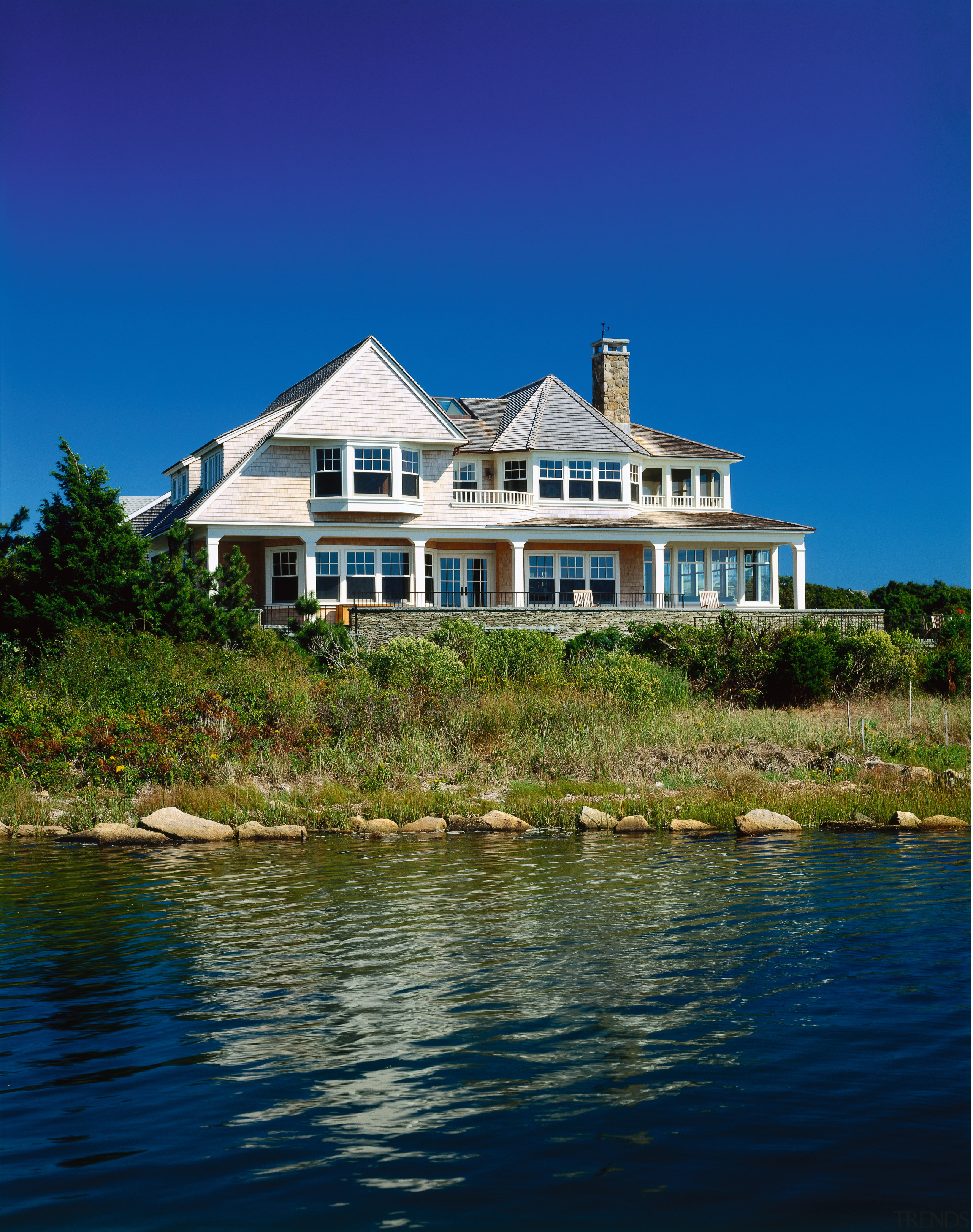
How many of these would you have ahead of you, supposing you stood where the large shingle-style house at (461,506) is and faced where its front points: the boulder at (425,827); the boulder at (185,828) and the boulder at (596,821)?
3

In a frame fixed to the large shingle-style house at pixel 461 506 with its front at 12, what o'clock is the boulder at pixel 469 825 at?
The boulder is roughly at 12 o'clock from the large shingle-style house.

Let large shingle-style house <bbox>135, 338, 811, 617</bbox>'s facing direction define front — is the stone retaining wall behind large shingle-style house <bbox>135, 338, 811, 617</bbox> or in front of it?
in front

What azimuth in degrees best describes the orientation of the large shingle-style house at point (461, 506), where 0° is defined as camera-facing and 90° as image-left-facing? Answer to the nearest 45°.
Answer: approximately 0°

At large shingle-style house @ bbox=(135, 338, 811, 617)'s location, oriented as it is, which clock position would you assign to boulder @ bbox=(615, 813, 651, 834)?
The boulder is roughly at 12 o'clock from the large shingle-style house.

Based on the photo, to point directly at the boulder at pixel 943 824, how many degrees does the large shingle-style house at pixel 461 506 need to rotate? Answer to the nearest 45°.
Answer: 0° — it already faces it

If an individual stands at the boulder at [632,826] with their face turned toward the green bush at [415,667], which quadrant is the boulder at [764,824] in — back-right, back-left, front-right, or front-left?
back-right

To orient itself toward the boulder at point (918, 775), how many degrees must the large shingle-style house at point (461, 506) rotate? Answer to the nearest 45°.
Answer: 0° — it already faces it

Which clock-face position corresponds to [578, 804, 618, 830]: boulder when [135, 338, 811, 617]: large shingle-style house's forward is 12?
The boulder is roughly at 12 o'clock from the large shingle-style house.

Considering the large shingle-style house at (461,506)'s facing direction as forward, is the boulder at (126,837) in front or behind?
in front
